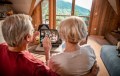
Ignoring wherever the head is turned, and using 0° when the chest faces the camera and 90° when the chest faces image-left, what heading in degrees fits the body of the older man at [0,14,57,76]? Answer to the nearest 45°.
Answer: approximately 225°

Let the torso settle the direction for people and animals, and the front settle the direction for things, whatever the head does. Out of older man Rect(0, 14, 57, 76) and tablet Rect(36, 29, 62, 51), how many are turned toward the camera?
1

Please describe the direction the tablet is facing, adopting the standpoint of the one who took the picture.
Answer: facing the viewer

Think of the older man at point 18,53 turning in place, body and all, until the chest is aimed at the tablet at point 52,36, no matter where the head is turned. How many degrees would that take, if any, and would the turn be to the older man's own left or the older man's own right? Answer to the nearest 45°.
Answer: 0° — they already face it

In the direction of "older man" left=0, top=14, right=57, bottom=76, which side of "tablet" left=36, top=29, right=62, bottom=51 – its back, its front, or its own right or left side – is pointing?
front

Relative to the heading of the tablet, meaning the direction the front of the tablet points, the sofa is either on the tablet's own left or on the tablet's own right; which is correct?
on the tablet's own left

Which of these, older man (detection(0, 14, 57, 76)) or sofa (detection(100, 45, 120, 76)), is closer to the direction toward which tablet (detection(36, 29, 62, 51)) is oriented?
the older man
